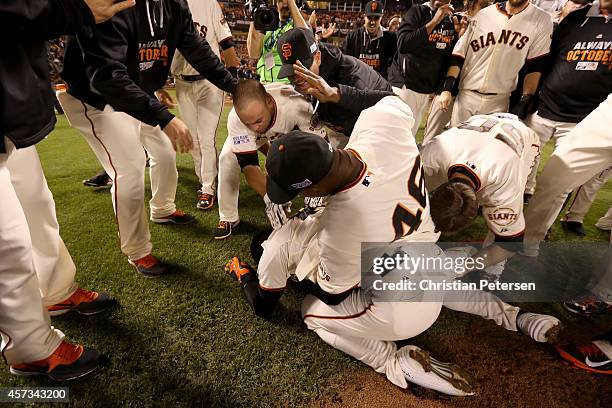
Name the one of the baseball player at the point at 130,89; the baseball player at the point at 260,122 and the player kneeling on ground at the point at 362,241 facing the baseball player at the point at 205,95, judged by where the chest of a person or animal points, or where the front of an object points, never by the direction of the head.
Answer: the player kneeling on ground

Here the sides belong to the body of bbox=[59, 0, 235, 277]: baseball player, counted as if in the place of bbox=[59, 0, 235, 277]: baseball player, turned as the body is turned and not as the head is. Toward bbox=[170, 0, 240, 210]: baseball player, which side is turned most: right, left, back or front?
left

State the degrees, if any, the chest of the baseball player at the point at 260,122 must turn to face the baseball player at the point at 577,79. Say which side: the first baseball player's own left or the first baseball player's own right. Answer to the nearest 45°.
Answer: approximately 90° to the first baseball player's own left

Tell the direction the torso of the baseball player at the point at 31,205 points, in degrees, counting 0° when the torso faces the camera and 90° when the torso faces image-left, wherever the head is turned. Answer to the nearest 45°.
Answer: approximately 270°

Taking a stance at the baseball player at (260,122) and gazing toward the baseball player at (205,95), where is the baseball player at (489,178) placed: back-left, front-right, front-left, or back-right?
back-right

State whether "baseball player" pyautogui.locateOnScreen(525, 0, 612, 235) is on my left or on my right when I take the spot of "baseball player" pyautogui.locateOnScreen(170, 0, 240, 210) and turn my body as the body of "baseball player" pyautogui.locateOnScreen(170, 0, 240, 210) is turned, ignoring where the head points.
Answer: on my left
